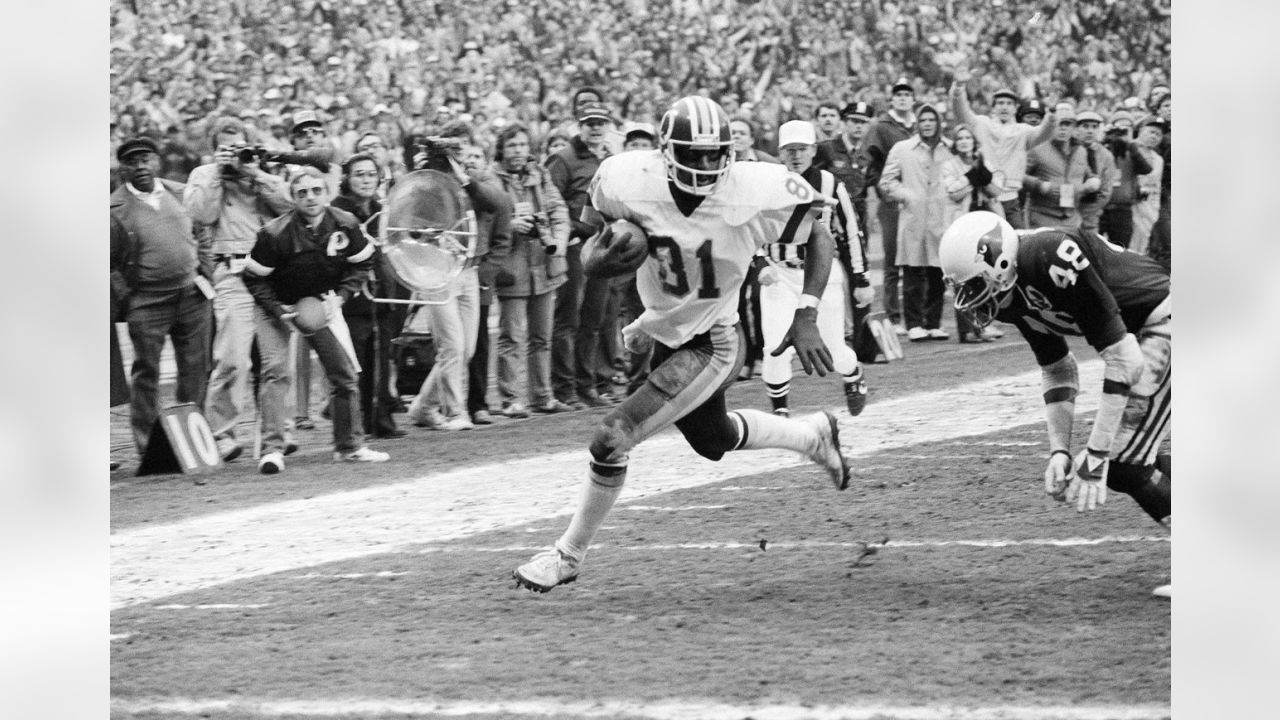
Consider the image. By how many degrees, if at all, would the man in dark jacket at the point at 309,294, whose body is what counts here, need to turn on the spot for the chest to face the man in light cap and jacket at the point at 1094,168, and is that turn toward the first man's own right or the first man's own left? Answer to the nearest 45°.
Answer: approximately 135° to the first man's own left

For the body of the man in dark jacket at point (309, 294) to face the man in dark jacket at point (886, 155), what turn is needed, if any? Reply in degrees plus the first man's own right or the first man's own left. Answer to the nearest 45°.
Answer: approximately 135° to the first man's own left

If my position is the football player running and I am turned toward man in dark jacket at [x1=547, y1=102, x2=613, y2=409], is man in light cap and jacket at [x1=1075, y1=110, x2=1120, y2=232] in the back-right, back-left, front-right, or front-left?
front-right

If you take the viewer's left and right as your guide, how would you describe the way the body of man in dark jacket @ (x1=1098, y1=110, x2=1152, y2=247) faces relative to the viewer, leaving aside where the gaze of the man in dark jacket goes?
facing the viewer and to the left of the viewer

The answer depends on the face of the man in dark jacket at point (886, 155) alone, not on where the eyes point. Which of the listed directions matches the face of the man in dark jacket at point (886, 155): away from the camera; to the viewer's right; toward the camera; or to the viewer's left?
toward the camera

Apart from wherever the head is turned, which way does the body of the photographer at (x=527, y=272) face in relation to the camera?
toward the camera

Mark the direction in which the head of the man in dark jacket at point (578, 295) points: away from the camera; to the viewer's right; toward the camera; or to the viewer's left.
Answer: toward the camera

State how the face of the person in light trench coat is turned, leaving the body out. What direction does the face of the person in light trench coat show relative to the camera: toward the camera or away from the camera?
toward the camera

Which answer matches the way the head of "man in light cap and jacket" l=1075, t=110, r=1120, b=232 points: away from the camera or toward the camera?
toward the camera

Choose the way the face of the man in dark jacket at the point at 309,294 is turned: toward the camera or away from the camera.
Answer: toward the camera

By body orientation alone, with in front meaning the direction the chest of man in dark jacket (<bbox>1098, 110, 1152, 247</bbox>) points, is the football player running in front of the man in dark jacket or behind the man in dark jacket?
in front

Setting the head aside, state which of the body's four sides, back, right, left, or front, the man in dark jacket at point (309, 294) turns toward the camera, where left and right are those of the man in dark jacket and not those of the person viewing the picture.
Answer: front
